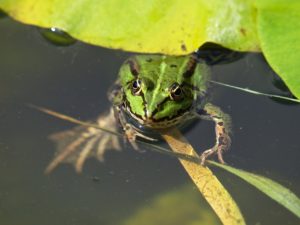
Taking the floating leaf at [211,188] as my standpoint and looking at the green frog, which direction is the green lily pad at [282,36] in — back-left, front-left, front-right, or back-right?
front-right

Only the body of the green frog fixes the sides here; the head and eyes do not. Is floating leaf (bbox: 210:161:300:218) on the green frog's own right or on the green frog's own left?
on the green frog's own left

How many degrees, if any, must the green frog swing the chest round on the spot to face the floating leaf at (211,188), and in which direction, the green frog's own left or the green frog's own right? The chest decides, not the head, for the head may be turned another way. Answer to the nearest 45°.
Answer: approximately 45° to the green frog's own left

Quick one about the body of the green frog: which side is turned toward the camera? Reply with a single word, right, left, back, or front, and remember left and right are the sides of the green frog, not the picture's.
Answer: front

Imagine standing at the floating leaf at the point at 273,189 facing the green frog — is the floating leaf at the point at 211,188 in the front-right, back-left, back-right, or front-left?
front-left

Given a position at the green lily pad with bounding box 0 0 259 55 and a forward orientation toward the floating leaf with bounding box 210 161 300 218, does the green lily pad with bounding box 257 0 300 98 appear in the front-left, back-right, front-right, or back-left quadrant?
front-left

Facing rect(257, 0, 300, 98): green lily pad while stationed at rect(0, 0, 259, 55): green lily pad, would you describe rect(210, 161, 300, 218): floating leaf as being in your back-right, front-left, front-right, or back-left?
front-right
